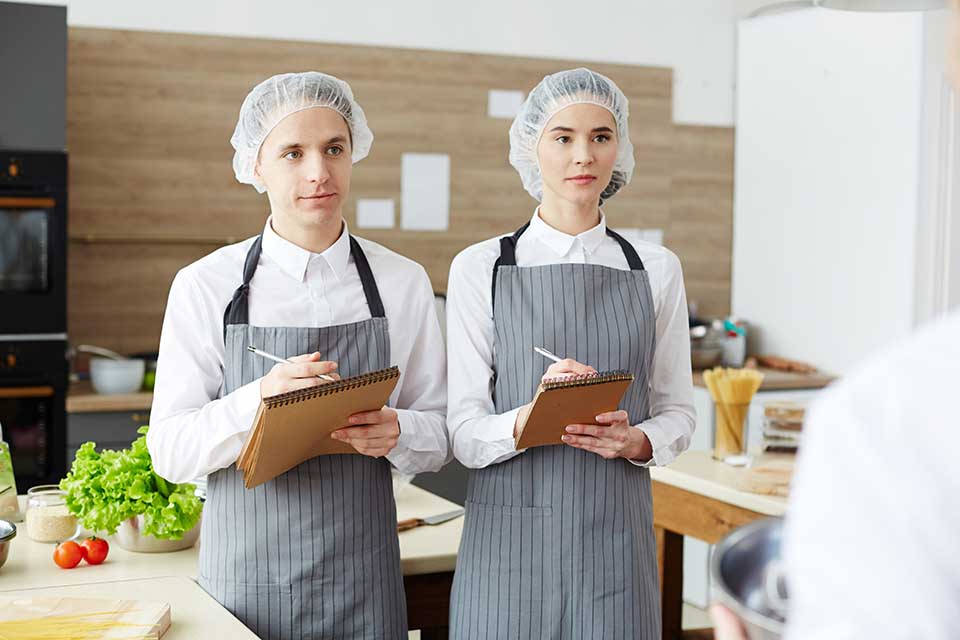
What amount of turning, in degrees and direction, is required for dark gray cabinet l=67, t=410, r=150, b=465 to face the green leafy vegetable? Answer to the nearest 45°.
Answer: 0° — it already faces it

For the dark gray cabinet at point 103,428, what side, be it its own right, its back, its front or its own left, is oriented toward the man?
front

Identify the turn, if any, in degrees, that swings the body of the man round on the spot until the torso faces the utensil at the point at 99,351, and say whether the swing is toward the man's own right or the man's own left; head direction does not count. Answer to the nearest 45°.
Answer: approximately 180°

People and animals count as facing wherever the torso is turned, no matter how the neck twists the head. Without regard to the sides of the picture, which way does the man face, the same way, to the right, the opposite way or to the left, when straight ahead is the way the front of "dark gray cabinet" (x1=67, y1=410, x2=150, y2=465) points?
the same way

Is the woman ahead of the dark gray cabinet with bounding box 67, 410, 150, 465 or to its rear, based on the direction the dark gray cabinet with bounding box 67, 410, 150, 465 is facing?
ahead

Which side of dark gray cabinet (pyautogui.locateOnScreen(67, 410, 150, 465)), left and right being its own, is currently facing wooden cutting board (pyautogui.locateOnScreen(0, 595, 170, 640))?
front

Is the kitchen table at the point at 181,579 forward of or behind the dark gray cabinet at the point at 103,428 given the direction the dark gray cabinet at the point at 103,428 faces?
forward

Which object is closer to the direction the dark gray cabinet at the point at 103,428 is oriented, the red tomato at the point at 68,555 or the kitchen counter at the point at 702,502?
the red tomato

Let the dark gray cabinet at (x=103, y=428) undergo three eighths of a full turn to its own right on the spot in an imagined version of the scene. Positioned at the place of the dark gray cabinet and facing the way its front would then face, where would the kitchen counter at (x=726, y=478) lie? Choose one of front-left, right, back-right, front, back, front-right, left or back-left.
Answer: back

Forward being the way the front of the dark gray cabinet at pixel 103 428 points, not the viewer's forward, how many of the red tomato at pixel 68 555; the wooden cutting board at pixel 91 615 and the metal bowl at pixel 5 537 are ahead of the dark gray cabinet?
3

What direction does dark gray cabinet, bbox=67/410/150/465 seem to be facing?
toward the camera

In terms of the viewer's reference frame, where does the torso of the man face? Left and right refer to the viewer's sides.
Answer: facing the viewer

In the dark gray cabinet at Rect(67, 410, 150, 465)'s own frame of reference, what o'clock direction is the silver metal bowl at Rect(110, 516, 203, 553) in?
The silver metal bowl is roughly at 12 o'clock from the dark gray cabinet.

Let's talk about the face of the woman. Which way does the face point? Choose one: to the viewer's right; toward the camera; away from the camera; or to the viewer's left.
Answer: toward the camera

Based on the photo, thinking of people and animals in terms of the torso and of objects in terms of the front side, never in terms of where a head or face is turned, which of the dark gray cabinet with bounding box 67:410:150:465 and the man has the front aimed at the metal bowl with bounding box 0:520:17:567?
the dark gray cabinet

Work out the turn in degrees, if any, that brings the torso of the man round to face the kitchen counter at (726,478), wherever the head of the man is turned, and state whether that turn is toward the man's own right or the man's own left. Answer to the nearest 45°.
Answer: approximately 135° to the man's own left

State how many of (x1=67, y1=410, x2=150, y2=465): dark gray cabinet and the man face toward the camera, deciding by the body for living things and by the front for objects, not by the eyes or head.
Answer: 2
